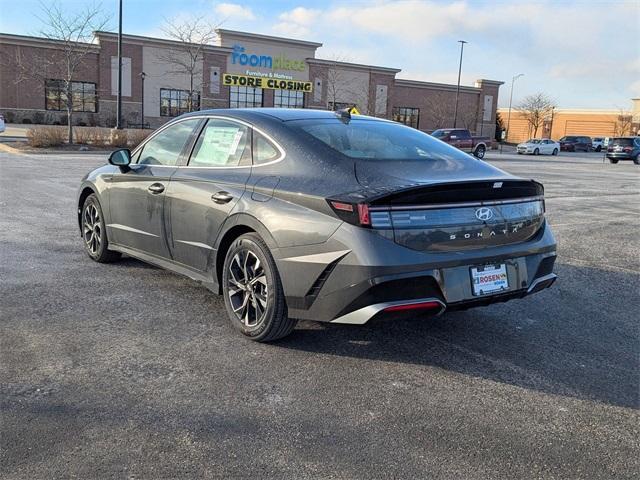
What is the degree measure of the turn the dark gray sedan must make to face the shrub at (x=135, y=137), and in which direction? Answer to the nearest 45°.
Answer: approximately 45° to its right

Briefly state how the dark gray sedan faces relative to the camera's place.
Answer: facing away from the viewer and to the left of the viewer

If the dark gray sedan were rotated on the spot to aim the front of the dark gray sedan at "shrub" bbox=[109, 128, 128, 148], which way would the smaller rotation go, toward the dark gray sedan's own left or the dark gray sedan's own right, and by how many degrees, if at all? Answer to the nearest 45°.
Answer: approximately 45° to the dark gray sedan's own right

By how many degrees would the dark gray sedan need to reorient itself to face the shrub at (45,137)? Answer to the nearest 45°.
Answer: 0° — it already faces it

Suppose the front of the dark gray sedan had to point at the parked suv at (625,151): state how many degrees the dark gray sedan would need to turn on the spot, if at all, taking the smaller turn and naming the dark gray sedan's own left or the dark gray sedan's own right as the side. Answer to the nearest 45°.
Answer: approximately 90° to the dark gray sedan's own right

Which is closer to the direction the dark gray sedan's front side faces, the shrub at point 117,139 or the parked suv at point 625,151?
the shrub

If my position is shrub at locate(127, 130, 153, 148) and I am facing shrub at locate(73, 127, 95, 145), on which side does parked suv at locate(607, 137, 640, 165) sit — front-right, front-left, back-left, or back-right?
back-left
